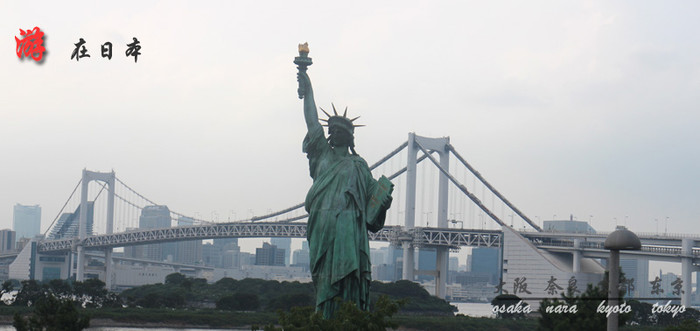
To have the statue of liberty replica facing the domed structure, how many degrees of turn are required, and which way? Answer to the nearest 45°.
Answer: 0° — it already faces it

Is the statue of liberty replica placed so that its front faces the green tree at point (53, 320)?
no

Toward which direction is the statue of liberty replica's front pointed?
toward the camera
